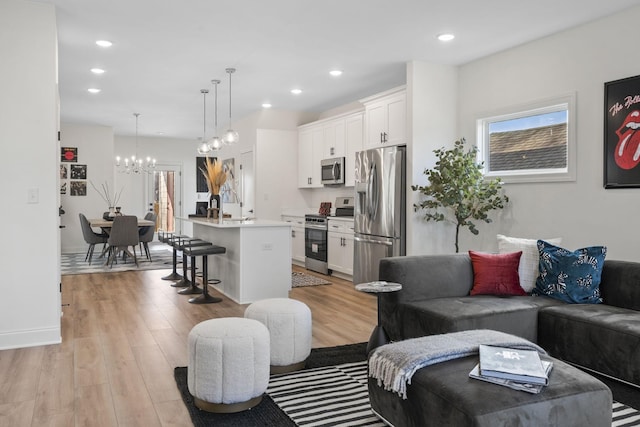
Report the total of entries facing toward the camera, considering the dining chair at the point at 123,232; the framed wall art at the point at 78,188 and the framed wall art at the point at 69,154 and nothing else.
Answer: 2

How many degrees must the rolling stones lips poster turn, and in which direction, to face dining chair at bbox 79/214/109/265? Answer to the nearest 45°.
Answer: approximately 45° to its right

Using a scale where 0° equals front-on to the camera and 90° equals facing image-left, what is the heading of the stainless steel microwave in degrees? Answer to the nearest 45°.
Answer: approximately 45°

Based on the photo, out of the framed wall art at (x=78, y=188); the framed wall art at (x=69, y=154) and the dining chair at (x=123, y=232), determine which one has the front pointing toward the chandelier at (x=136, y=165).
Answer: the dining chair

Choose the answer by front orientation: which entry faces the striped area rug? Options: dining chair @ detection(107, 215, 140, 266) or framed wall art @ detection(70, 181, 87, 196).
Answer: the framed wall art

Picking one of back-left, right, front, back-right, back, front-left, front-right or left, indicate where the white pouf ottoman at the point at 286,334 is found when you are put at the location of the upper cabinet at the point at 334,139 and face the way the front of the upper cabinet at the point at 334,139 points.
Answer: front-left

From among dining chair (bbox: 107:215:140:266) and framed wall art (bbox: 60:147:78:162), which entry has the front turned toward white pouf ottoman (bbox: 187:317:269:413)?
the framed wall art

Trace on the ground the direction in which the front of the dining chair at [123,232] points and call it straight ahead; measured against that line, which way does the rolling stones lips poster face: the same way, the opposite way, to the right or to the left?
to the left

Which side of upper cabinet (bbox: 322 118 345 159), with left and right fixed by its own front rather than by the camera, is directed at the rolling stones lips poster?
left

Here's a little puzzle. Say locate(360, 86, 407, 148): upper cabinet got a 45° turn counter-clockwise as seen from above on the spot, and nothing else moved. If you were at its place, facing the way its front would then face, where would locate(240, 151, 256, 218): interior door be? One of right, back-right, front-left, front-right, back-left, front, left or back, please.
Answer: back-right

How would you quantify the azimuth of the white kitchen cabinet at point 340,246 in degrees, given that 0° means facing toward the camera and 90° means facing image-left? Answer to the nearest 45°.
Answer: approximately 45°

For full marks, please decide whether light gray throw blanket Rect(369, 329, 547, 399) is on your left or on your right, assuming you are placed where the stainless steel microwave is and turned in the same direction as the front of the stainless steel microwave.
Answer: on your left

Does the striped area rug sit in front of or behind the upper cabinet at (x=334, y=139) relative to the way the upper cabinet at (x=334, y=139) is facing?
in front

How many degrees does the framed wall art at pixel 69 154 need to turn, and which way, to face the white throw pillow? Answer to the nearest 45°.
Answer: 0° — it already faces it
